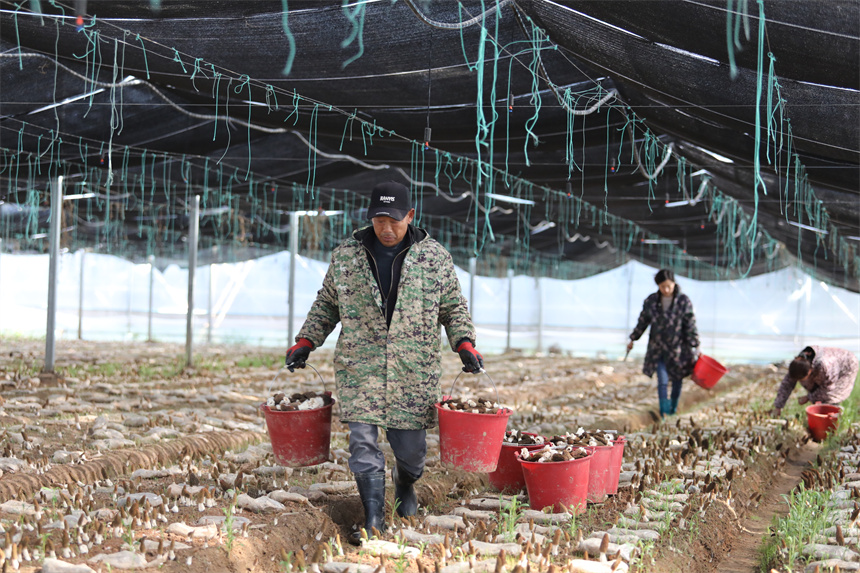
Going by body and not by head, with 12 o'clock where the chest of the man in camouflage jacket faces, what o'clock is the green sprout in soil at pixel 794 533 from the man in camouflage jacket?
The green sprout in soil is roughly at 9 o'clock from the man in camouflage jacket.

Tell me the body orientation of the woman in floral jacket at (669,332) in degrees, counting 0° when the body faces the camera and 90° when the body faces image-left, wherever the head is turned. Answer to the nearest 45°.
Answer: approximately 0°

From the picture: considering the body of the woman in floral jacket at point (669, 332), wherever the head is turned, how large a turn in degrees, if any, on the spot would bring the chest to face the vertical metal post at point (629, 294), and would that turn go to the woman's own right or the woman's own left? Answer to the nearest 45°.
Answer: approximately 180°

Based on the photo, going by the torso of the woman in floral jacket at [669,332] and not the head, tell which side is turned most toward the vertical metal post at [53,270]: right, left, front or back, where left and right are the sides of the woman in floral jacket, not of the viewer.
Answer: right

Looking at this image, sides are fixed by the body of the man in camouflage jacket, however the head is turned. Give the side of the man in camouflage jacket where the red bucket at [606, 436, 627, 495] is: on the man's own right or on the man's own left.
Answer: on the man's own left

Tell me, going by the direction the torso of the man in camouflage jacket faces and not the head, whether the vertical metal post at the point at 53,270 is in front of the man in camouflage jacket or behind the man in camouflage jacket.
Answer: behind

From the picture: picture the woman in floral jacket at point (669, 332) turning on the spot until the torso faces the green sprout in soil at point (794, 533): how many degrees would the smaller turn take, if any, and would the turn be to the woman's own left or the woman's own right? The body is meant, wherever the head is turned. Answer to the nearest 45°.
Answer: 0° — they already face it

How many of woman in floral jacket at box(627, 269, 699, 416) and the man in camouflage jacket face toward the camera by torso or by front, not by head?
2

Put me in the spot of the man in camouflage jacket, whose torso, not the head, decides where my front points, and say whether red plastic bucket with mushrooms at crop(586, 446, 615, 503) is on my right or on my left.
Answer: on my left
